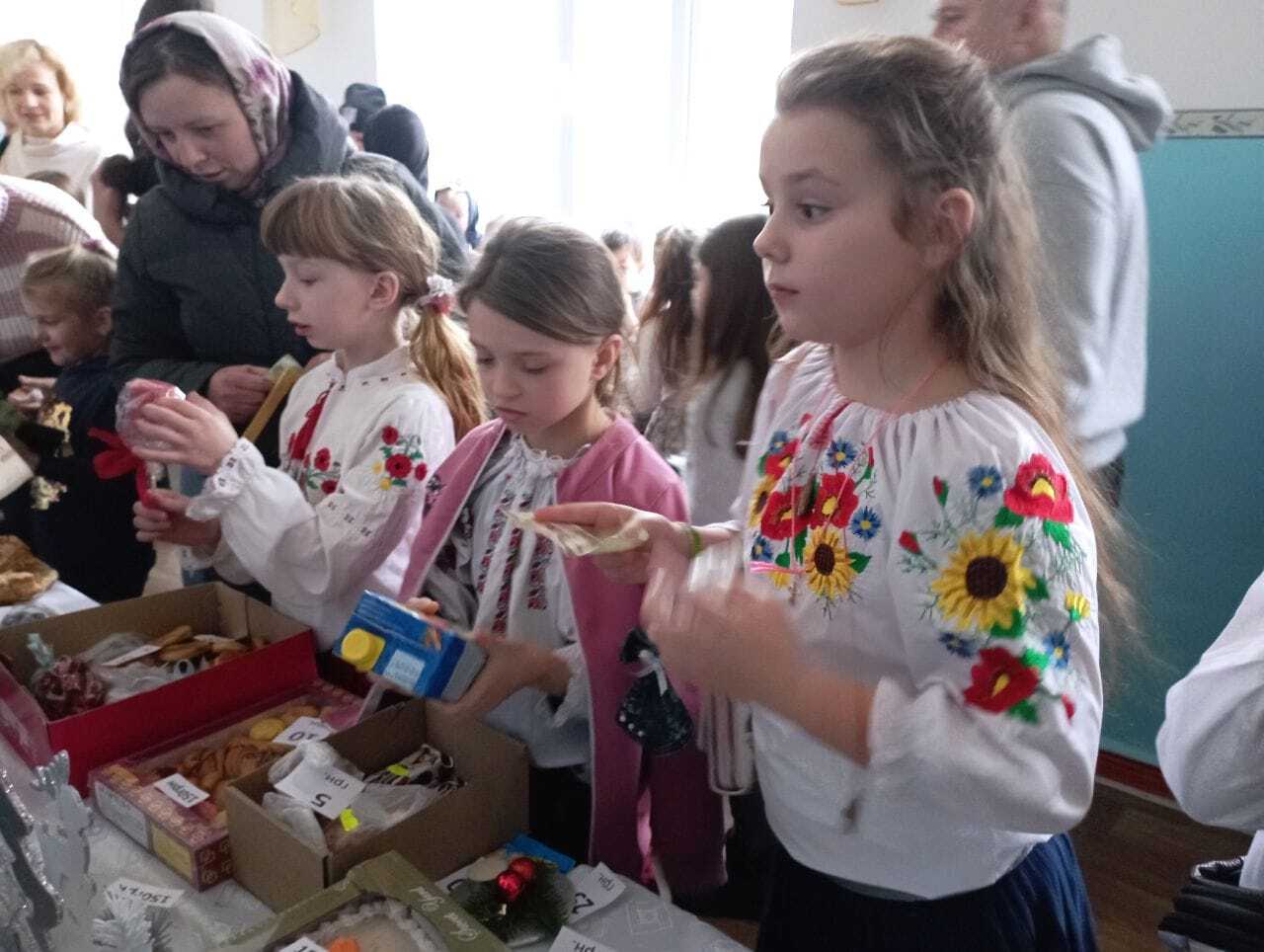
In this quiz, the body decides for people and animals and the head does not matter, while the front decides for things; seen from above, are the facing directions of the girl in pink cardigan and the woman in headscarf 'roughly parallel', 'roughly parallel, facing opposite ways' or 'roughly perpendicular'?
roughly parallel

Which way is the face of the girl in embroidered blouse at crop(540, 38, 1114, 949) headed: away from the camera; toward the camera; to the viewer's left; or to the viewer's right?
to the viewer's left

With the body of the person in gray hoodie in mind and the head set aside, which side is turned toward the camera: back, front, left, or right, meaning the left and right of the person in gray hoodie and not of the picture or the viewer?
left

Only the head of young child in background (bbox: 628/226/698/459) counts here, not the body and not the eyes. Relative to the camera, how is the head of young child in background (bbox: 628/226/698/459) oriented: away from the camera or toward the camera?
away from the camera

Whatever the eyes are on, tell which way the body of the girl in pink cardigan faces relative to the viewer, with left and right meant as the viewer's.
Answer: facing the viewer and to the left of the viewer

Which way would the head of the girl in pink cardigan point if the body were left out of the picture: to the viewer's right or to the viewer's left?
to the viewer's left

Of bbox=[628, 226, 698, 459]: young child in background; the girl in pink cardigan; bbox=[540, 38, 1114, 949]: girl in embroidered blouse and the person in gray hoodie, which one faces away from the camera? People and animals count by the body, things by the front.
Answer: the young child in background

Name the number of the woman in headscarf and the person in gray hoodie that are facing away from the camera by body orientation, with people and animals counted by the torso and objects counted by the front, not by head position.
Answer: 0
